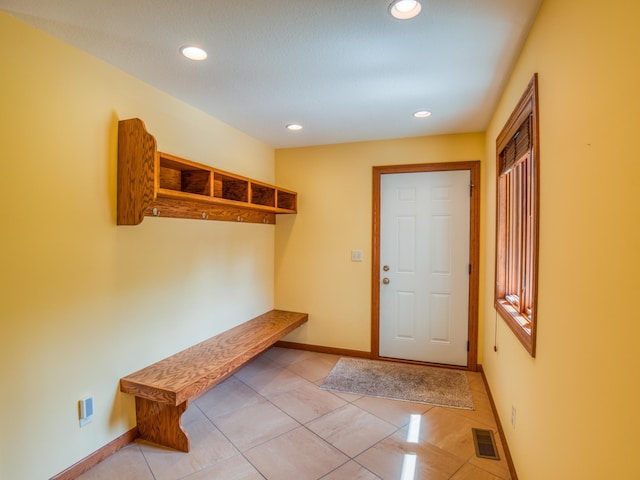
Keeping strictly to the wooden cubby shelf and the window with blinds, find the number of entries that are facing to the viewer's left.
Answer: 1

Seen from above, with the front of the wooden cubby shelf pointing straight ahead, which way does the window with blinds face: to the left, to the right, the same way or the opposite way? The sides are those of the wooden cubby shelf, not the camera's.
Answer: the opposite way

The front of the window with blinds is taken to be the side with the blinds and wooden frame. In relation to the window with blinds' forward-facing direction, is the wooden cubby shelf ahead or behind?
ahead

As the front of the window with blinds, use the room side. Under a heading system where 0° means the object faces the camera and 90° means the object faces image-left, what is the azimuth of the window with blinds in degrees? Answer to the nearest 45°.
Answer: approximately 90°

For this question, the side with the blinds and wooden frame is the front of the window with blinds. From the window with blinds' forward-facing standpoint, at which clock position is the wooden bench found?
The wooden bench is roughly at 11 o'clock from the window with blinds.

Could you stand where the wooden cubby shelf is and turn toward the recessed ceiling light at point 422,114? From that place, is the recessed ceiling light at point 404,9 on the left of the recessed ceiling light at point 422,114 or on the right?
right

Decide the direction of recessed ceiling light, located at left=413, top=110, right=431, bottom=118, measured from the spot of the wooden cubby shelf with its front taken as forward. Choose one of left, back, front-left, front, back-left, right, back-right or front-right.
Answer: front-left

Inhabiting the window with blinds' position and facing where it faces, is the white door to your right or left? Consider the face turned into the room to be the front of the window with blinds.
on your right

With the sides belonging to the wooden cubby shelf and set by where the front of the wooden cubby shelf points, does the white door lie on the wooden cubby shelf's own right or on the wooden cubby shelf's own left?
on the wooden cubby shelf's own left

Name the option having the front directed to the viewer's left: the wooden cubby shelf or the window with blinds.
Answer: the window with blinds

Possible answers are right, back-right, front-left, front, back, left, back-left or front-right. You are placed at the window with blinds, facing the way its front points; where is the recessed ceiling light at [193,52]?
front-left

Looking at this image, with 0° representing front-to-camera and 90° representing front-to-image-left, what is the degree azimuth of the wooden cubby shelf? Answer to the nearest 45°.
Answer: approximately 315°
